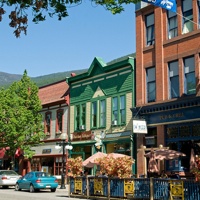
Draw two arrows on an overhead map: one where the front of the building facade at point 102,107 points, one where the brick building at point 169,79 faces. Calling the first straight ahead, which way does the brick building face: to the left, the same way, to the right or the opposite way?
the same way

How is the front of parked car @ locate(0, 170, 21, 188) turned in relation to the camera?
facing away from the viewer and to the left of the viewer

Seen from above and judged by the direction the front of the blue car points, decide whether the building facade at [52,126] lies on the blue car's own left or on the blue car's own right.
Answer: on the blue car's own right

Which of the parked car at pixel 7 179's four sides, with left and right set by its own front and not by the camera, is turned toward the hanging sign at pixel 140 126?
back

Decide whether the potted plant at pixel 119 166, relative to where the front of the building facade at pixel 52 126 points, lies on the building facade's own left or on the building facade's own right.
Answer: on the building facade's own left

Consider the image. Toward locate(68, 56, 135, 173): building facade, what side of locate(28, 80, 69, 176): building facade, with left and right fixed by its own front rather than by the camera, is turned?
left

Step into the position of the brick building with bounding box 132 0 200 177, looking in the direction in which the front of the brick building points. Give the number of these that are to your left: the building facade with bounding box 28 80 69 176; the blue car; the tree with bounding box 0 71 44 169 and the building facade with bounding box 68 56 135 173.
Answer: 0

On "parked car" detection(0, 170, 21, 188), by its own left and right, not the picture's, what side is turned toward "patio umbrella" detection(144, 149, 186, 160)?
back

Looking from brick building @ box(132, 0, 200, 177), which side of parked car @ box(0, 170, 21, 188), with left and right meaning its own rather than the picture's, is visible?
back

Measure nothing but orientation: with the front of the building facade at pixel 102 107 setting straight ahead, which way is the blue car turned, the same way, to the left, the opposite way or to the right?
to the right

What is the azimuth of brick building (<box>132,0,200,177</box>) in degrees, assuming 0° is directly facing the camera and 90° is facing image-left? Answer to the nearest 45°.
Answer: approximately 45°

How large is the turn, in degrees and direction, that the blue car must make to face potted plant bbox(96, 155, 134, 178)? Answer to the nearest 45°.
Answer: approximately 180°

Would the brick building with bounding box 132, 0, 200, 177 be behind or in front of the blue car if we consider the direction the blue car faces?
behind

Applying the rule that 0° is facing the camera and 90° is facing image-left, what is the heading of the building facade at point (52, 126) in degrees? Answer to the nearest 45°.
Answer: approximately 45°

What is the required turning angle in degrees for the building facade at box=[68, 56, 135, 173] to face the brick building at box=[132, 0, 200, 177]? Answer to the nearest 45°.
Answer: approximately 90° to its left

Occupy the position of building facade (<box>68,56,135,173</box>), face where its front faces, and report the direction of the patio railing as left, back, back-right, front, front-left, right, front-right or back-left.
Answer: front-left

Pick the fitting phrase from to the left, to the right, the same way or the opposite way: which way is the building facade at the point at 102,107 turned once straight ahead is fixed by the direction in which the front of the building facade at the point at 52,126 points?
the same way

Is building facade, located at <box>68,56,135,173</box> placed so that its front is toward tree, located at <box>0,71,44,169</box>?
no
